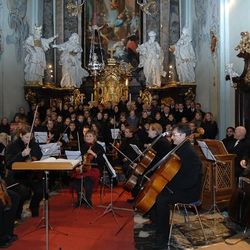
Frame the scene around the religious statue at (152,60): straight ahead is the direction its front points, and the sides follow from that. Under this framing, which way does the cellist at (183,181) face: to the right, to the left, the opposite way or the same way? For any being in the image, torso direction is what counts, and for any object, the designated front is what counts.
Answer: to the right

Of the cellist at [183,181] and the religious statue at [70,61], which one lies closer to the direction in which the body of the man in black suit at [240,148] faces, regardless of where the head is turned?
the cellist

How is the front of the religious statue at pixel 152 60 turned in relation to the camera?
facing the viewer

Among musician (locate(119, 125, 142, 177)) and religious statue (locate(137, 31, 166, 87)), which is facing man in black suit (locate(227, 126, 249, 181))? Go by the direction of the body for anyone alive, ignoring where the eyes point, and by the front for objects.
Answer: the religious statue

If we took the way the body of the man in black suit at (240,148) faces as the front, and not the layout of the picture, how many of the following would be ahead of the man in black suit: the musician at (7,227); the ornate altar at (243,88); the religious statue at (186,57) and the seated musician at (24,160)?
2

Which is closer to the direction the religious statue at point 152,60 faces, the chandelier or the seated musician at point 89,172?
the seated musician

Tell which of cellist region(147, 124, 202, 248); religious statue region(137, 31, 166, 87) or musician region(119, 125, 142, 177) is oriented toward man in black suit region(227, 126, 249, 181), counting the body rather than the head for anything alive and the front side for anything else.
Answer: the religious statue

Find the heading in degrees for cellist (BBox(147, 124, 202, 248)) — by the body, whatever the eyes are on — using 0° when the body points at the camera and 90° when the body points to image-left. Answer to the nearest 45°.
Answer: approximately 90°

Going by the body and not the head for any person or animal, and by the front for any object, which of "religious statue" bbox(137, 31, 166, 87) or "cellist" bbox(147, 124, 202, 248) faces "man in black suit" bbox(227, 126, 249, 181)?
the religious statue

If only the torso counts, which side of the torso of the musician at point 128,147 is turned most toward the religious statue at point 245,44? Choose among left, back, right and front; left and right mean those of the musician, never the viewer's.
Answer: back

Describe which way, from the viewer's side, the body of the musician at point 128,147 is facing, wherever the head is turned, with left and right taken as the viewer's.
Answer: facing the viewer and to the left of the viewer

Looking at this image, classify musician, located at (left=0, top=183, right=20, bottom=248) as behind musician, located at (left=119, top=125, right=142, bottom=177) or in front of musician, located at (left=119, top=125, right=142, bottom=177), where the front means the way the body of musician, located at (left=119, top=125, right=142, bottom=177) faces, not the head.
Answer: in front

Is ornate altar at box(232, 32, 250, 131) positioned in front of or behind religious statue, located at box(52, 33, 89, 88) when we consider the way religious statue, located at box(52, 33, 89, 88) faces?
in front

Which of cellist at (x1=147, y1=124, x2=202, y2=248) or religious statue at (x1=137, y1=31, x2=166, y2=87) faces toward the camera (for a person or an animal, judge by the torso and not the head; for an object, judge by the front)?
the religious statue
